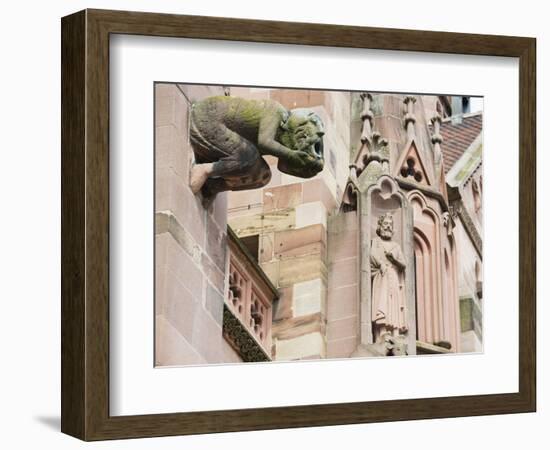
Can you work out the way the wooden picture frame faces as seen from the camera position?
facing the viewer and to the right of the viewer
